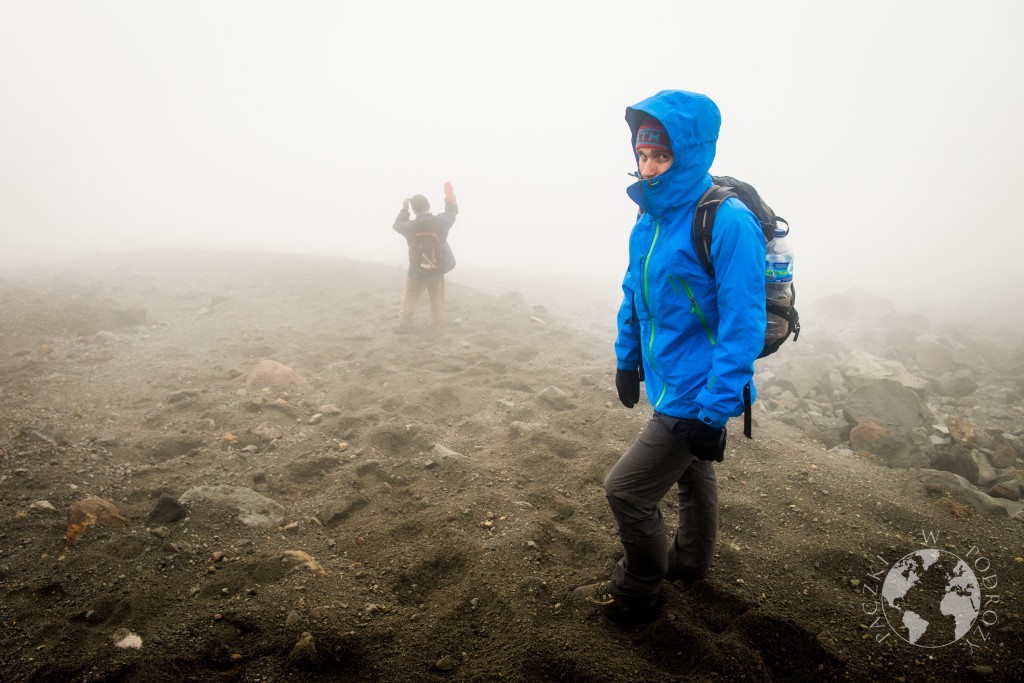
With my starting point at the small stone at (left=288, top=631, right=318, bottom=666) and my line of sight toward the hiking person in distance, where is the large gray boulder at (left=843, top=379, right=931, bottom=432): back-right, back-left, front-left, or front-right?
front-right

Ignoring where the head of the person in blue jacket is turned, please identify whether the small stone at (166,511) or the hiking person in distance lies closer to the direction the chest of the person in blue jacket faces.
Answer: the small stone

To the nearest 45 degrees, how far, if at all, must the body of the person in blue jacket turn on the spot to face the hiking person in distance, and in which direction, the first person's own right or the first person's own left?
approximately 90° to the first person's own right

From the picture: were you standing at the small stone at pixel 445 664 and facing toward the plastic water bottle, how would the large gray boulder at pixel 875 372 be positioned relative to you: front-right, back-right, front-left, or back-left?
front-left

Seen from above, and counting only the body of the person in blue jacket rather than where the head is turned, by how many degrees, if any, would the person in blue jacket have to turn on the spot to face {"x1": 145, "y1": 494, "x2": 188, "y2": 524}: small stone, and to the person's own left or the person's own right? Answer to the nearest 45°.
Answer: approximately 45° to the person's own right

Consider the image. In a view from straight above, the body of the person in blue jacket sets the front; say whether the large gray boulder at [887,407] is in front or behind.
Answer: behind

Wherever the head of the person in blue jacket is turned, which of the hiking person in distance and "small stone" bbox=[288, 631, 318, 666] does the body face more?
the small stone

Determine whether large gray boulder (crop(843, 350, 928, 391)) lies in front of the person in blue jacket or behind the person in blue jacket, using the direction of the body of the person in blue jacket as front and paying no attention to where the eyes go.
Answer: behind

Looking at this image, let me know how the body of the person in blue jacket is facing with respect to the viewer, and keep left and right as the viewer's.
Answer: facing the viewer and to the left of the viewer
